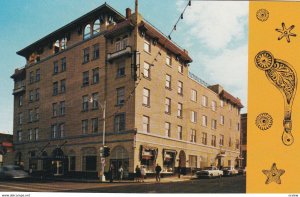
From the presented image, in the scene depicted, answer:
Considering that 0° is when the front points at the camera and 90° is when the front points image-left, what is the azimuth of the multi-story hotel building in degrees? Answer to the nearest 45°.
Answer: approximately 45°
